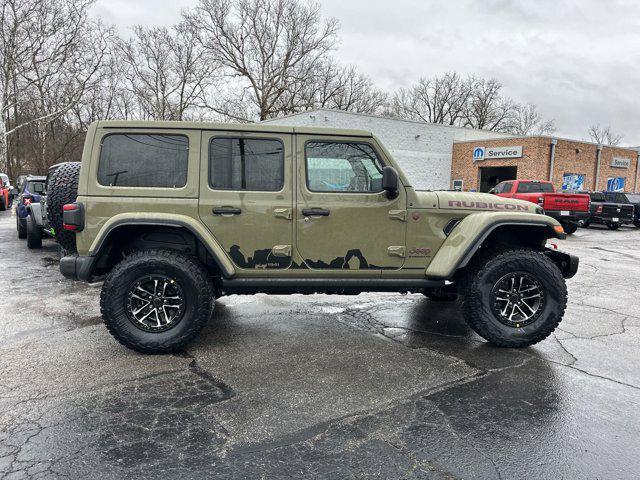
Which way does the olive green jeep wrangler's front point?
to the viewer's right

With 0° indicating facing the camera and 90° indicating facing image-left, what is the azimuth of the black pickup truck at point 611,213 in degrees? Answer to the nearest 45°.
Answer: approximately 135°

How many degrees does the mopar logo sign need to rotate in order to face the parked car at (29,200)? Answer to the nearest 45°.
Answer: approximately 45° to its right

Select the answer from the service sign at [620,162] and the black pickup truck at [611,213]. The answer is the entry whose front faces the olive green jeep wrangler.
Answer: the service sign

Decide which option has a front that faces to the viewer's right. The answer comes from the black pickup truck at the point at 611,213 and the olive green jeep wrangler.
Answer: the olive green jeep wrangler

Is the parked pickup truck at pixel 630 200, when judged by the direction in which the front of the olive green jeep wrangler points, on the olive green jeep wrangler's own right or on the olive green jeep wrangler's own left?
on the olive green jeep wrangler's own left

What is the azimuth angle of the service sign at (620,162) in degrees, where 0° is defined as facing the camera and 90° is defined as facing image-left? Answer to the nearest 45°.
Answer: approximately 0°

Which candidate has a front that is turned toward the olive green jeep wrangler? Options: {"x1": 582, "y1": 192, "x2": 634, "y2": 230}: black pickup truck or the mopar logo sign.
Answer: the mopar logo sign

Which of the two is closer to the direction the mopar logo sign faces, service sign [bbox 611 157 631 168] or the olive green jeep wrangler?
the olive green jeep wrangler

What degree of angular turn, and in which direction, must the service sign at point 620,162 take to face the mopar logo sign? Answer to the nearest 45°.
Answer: approximately 45° to its right
